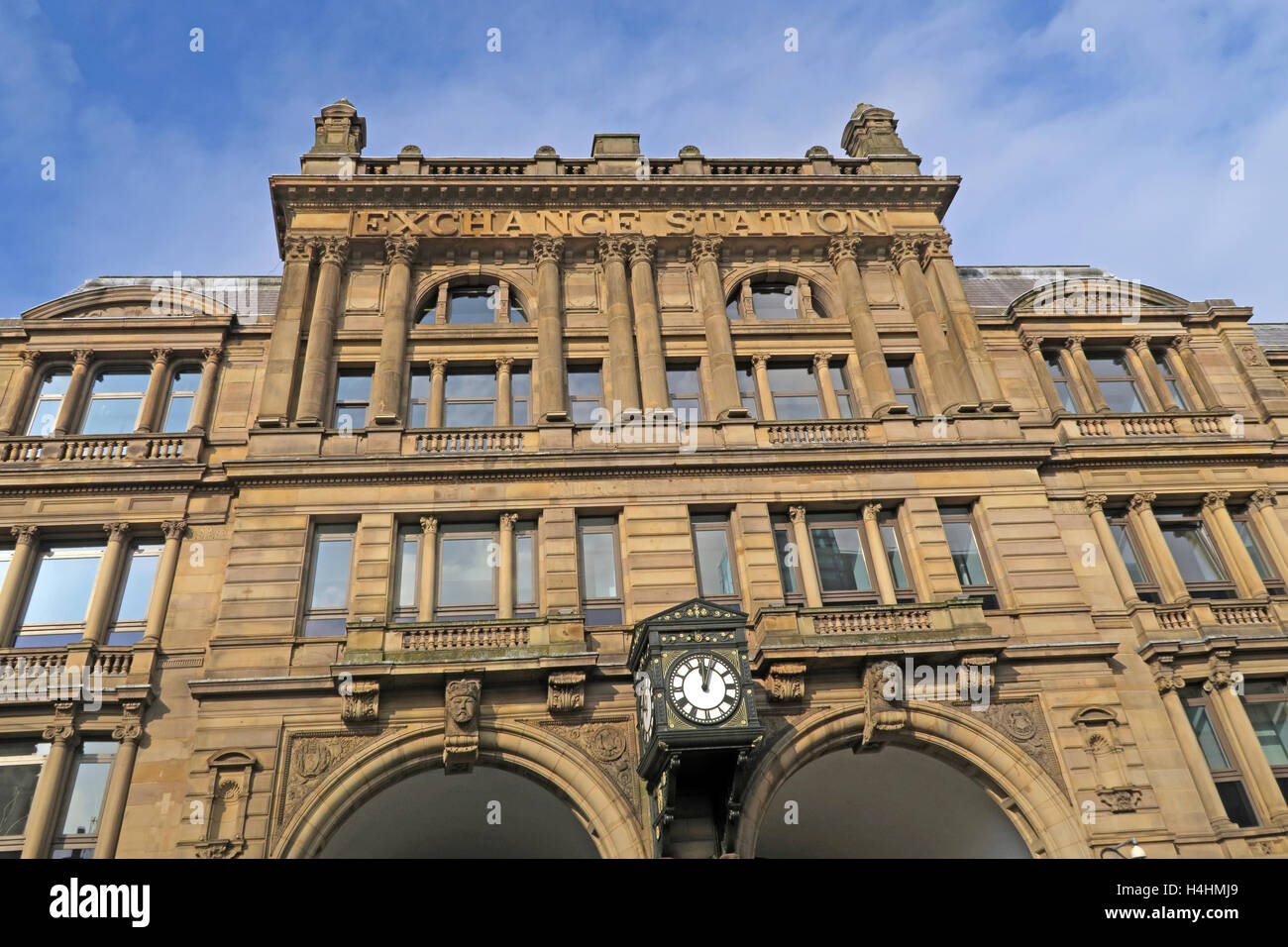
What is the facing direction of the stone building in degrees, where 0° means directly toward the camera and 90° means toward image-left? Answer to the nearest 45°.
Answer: approximately 0°
